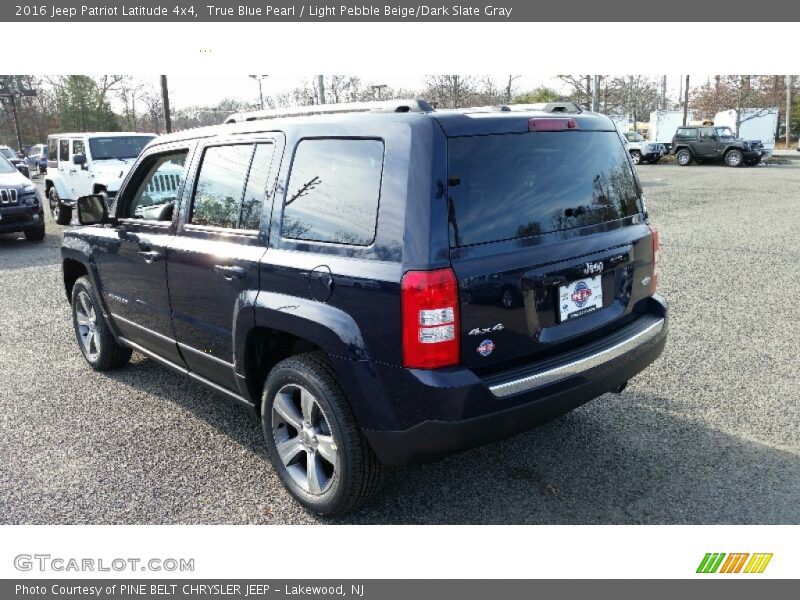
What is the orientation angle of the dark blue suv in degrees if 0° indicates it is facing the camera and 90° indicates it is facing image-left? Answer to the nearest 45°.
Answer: approximately 135°

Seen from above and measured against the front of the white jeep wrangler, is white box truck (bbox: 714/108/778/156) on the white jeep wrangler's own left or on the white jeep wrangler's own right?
on the white jeep wrangler's own left

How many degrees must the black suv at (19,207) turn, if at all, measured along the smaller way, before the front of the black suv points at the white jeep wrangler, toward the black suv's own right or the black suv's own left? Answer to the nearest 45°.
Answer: approximately 90° to the black suv's own left

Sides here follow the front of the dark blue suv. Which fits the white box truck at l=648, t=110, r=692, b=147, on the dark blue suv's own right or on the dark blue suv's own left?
on the dark blue suv's own right

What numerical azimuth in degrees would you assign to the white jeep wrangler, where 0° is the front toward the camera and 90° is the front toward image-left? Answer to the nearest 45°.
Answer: approximately 315°

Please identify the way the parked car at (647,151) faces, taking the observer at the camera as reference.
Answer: facing the viewer and to the right of the viewer

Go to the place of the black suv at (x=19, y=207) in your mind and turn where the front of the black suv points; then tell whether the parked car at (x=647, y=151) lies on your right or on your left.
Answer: on your left

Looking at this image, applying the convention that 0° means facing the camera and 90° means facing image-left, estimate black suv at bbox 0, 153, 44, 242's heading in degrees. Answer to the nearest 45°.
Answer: approximately 315°

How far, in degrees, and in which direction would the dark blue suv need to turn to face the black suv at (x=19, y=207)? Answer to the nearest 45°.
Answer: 0° — it already faces it

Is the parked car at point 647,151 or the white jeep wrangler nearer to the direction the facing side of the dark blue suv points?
the white jeep wrangler

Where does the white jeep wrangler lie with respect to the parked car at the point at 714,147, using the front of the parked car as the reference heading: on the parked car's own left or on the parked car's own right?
on the parked car's own right

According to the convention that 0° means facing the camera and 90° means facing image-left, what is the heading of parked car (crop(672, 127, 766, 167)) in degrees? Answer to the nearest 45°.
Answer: approximately 315°

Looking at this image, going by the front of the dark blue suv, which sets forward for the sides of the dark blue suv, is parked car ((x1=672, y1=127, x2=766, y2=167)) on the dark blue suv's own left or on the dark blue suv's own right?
on the dark blue suv's own right

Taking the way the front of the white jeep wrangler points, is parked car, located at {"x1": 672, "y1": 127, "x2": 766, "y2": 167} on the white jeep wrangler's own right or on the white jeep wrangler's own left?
on the white jeep wrangler's own left

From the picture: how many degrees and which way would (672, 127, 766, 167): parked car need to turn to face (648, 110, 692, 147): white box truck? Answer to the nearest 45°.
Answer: approximately 135° to its left
